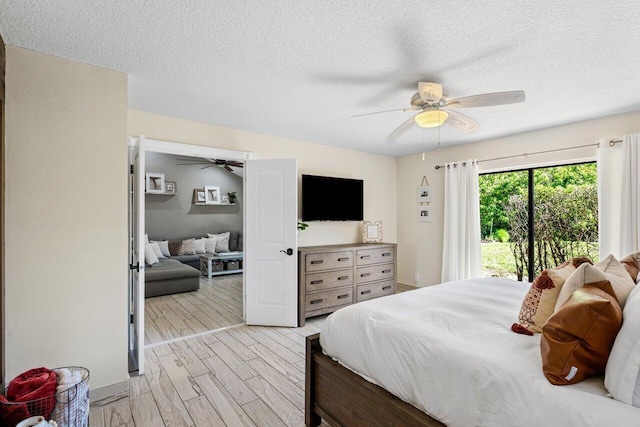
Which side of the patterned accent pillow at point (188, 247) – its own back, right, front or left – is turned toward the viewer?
front

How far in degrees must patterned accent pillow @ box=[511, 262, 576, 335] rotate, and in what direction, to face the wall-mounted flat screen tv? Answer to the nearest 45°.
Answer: approximately 45° to its right

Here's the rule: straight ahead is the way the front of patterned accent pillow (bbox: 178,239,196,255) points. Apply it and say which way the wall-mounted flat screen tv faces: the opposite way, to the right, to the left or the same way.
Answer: the same way

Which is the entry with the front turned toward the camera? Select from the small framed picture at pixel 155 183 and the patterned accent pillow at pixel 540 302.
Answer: the small framed picture

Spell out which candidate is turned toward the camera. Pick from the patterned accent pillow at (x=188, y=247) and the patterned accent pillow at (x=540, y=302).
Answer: the patterned accent pillow at (x=188, y=247)

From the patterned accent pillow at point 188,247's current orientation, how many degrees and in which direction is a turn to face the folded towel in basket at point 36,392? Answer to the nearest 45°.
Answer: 0° — it already faces it

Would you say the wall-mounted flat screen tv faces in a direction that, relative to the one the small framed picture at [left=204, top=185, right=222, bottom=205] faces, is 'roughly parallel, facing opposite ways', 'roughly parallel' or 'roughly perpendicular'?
roughly parallel

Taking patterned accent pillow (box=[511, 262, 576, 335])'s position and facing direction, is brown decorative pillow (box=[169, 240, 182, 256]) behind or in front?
in front

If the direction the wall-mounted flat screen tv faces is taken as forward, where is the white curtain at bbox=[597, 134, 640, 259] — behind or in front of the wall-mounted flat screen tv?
in front

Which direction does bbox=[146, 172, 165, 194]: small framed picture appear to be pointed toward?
toward the camera

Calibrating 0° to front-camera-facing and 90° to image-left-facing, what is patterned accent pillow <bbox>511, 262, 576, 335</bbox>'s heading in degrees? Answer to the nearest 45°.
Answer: approximately 90°

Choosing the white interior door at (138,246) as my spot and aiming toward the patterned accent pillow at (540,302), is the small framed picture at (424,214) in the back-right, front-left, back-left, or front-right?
front-left

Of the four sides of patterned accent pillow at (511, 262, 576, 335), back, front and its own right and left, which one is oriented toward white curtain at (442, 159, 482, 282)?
right

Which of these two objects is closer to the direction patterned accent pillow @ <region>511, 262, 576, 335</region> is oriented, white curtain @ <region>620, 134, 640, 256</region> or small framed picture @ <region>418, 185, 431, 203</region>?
the small framed picture

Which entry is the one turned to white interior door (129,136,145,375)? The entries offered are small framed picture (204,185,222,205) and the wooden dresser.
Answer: the small framed picture

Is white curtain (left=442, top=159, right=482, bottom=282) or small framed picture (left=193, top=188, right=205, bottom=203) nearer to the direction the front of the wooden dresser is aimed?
the white curtain

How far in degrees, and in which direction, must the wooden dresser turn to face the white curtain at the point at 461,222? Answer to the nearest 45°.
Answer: approximately 45° to its left
